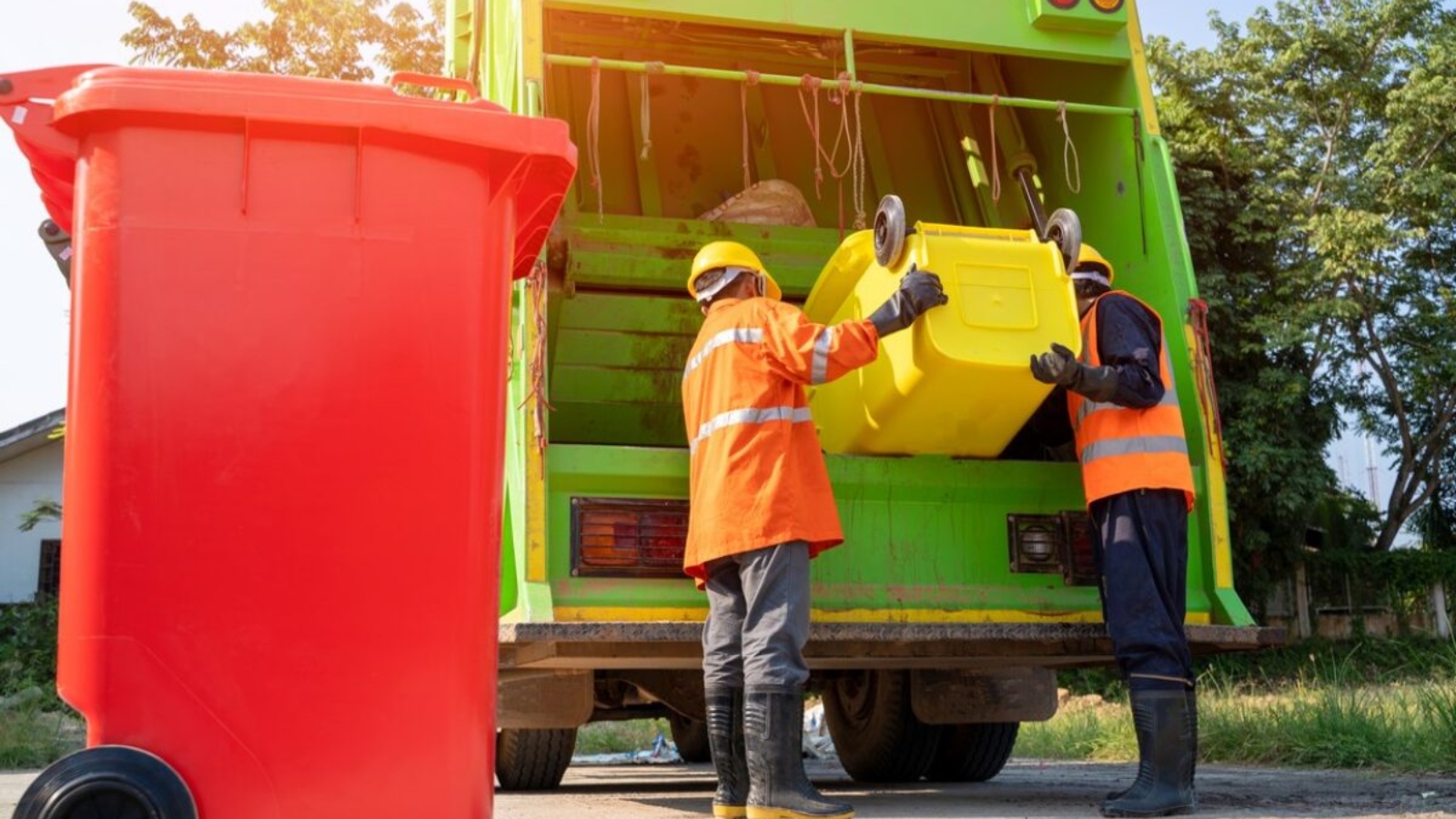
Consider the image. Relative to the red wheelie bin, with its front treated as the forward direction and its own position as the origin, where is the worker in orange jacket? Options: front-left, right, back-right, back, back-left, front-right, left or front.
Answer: front-left

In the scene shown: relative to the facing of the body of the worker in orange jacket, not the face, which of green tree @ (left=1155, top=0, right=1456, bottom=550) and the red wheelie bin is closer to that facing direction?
the green tree

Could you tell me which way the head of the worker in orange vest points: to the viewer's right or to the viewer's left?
to the viewer's left

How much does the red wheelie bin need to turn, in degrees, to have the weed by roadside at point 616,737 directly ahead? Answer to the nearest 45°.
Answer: approximately 90° to its left

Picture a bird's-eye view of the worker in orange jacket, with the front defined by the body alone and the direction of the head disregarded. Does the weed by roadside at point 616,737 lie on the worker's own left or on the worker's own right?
on the worker's own left

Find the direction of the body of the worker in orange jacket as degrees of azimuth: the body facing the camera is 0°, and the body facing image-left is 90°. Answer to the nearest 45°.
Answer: approximately 225°

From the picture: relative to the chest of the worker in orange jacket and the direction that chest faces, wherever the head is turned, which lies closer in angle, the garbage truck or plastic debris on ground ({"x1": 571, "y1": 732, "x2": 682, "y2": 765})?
the garbage truck

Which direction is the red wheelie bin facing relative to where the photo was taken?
to the viewer's right

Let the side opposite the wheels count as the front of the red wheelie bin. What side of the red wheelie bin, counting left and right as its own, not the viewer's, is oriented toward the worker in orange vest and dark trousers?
front

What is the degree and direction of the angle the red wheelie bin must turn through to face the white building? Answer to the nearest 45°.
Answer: approximately 90° to its left

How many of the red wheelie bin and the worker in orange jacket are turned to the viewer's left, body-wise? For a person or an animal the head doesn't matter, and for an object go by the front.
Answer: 0

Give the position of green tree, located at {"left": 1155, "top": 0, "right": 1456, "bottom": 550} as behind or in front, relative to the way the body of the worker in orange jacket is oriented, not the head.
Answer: in front

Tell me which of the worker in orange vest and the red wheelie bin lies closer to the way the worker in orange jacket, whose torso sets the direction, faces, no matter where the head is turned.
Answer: the worker in orange vest

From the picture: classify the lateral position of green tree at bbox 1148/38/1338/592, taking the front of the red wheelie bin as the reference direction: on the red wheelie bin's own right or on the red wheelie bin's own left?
on the red wheelie bin's own left
